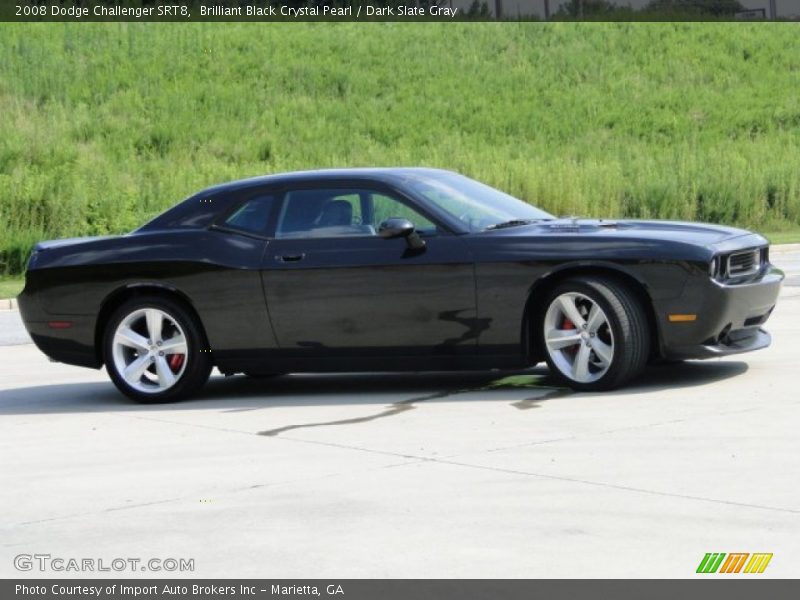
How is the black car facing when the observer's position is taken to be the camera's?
facing to the right of the viewer
